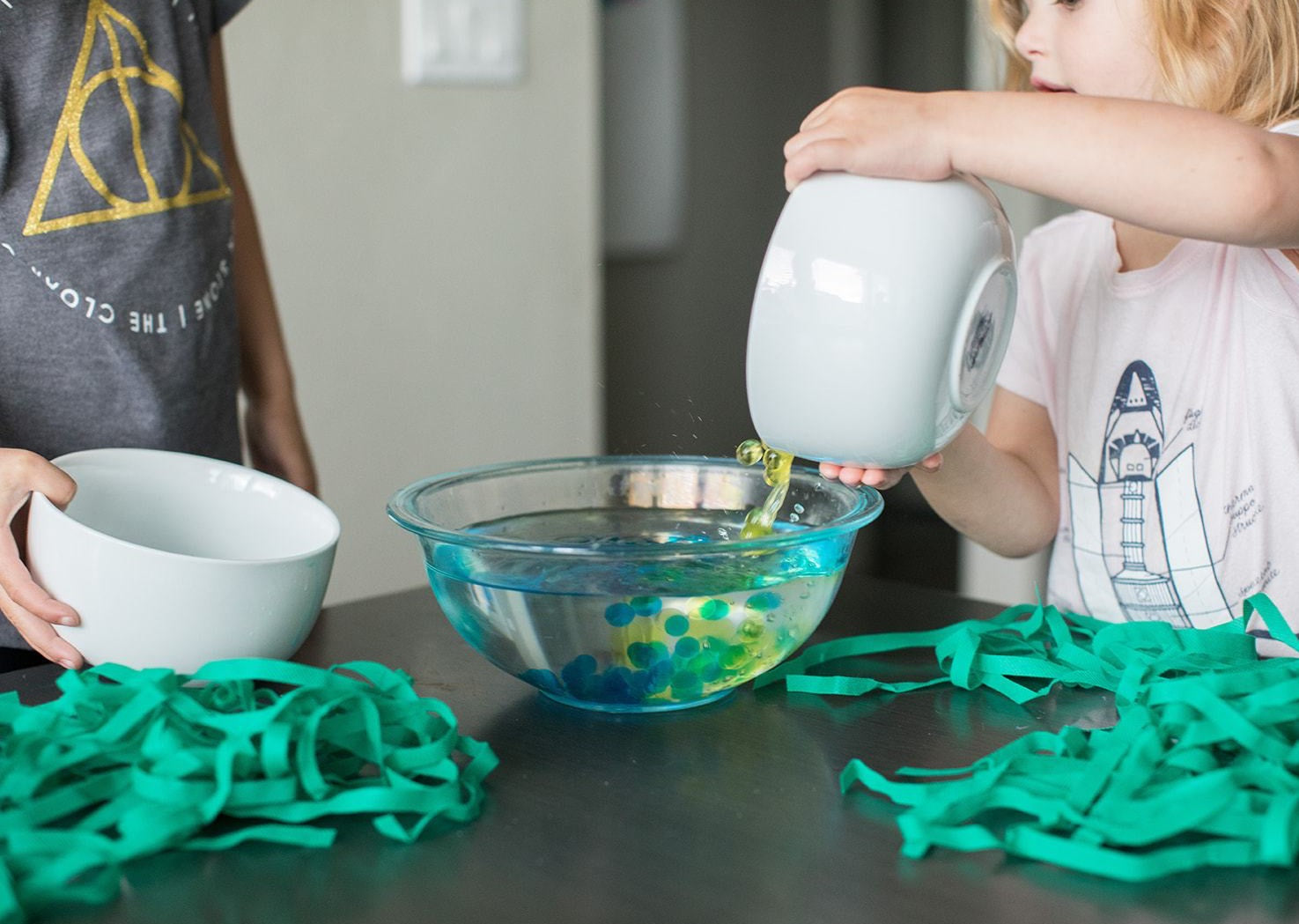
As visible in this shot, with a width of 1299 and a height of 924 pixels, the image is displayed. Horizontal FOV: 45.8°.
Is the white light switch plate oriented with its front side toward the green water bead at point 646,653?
yes

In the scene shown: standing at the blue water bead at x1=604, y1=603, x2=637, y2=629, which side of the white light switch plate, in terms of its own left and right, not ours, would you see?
front

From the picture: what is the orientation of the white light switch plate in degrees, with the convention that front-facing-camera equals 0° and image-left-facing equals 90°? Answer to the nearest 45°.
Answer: approximately 0°

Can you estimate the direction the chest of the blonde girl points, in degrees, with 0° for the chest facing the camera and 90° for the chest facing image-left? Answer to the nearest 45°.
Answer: approximately 45°

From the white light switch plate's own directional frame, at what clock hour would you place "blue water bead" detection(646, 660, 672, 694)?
The blue water bead is roughly at 12 o'clock from the white light switch plate.

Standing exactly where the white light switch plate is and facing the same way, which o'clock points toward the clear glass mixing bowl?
The clear glass mixing bowl is roughly at 12 o'clock from the white light switch plate.

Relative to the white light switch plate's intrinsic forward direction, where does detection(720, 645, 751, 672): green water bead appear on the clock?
The green water bead is roughly at 12 o'clock from the white light switch plate.

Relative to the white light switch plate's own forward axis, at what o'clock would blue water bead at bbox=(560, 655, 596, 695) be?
The blue water bead is roughly at 12 o'clock from the white light switch plate.

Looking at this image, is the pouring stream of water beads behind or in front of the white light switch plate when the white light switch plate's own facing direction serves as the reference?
in front

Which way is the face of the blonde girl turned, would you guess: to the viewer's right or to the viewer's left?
to the viewer's left

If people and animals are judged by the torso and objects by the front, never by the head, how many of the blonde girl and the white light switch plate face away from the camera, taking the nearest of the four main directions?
0

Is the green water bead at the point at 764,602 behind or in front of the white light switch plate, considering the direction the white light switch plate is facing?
in front
